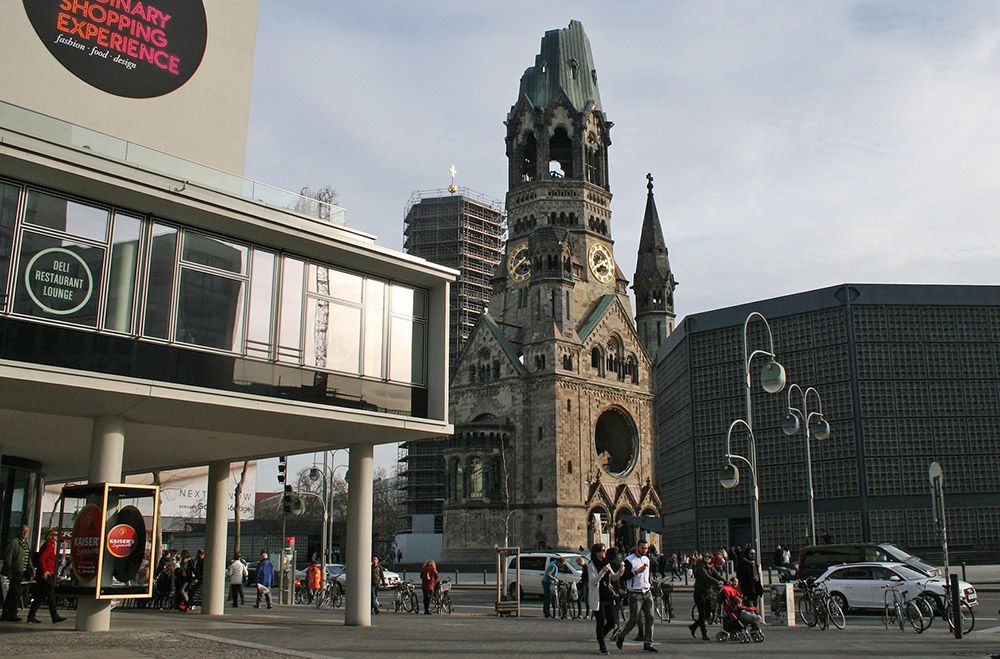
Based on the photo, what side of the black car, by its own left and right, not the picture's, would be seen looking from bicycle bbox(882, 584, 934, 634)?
right

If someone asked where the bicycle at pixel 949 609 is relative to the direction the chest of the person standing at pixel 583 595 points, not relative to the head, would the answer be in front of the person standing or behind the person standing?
behind

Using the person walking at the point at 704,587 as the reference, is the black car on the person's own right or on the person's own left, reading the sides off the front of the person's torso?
on the person's own left

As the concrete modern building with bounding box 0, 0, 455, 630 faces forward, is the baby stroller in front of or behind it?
in front

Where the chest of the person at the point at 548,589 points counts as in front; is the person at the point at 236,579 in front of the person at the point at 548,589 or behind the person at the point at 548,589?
behind

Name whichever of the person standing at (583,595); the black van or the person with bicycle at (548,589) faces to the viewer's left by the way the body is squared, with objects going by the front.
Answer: the person standing at (583,595)

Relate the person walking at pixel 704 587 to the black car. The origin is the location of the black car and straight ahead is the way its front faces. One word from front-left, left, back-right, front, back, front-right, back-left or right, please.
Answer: right
